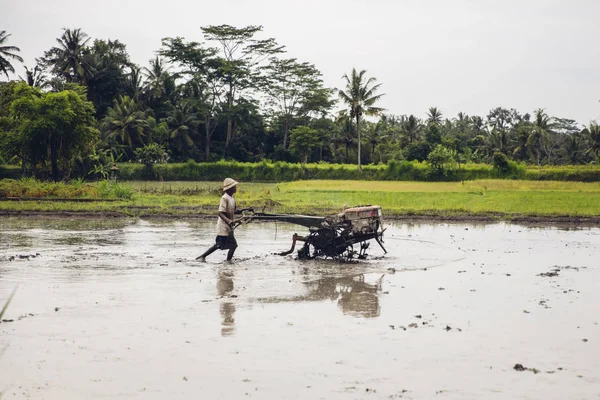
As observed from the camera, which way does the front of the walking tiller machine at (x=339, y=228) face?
facing to the right of the viewer

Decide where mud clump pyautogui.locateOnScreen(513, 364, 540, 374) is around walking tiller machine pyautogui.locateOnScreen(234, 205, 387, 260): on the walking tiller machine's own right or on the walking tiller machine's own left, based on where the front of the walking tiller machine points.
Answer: on the walking tiller machine's own right

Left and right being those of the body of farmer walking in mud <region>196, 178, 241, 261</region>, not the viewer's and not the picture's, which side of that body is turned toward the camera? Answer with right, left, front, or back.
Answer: right

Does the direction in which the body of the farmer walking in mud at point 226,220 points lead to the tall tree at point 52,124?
no

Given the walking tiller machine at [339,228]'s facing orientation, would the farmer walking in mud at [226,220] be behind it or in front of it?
behind

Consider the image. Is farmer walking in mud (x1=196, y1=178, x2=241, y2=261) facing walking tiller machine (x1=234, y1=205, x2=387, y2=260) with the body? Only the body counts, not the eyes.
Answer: yes

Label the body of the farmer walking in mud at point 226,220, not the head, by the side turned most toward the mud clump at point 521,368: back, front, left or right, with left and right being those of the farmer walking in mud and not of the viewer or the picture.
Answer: right

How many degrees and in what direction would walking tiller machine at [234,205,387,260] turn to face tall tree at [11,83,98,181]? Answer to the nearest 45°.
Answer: approximately 135° to its left

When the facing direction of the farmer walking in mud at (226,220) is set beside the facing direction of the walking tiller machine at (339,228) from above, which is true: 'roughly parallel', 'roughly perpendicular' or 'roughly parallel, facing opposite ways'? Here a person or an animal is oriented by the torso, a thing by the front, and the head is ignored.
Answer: roughly parallel

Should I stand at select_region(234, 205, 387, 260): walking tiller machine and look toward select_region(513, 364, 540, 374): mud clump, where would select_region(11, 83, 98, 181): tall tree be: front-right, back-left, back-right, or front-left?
back-right

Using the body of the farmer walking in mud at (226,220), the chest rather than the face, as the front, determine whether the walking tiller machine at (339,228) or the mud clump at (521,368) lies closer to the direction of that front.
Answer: the walking tiller machine

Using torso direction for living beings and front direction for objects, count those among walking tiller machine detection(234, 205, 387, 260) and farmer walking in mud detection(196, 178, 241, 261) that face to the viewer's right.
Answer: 2
